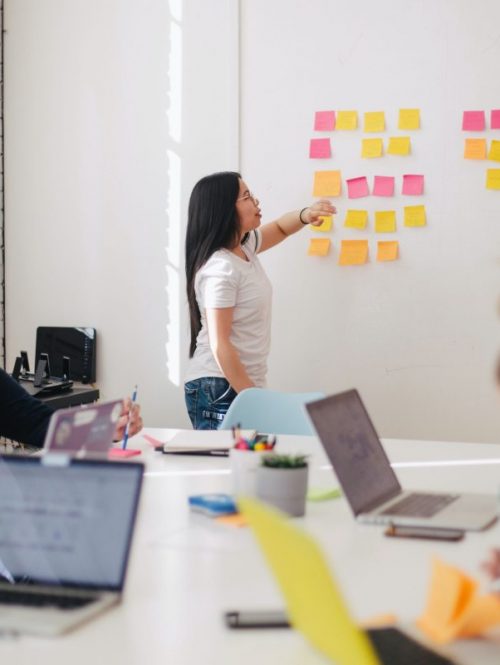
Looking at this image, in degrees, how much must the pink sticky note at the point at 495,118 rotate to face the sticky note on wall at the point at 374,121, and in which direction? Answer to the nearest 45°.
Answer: approximately 90° to its right

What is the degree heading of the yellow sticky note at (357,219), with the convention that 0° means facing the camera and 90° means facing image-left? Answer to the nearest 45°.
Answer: approximately 0°

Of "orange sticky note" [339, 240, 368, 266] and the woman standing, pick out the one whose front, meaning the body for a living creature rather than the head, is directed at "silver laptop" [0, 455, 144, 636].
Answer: the orange sticky note

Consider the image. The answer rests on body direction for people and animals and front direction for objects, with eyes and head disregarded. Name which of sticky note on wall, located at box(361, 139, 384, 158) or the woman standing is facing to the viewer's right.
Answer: the woman standing

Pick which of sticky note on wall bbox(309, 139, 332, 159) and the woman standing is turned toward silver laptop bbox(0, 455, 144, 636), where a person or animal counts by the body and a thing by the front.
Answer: the sticky note on wall

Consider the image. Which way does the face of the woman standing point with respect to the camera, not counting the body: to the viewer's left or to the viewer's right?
to the viewer's right

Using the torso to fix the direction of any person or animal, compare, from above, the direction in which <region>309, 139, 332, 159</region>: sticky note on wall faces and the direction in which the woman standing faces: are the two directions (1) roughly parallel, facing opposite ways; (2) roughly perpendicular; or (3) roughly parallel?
roughly perpendicular

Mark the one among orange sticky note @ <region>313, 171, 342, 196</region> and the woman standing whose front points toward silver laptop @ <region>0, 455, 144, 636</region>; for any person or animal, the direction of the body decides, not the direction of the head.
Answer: the orange sticky note

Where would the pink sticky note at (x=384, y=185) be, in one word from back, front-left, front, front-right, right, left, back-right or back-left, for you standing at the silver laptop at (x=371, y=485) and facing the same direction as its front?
back-left

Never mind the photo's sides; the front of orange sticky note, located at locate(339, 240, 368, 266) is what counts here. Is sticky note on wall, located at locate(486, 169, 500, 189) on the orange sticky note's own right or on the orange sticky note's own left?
on the orange sticky note's own left
